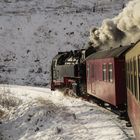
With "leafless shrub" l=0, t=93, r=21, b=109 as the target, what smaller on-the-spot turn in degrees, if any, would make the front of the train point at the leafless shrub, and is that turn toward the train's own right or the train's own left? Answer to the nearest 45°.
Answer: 0° — it already faces it
